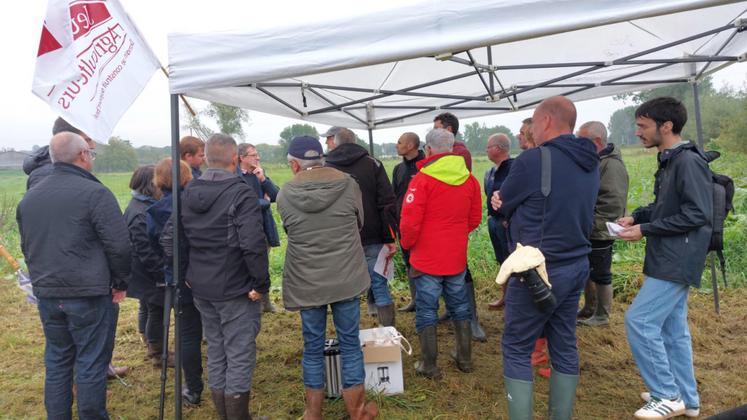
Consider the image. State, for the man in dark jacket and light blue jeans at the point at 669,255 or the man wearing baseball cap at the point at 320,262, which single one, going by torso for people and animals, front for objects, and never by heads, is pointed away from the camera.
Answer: the man wearing baseball cap

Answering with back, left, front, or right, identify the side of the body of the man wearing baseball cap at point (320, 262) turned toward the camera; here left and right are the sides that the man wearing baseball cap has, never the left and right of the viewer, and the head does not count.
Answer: back

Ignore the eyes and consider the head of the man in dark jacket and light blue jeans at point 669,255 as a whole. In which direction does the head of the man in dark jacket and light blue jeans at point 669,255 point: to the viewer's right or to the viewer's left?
to the viewer's left

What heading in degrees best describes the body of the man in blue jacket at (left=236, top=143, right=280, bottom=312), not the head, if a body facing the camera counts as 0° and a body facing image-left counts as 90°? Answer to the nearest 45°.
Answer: approximately 315°

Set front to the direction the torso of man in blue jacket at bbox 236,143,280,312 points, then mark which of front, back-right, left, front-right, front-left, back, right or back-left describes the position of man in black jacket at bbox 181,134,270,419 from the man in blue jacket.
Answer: front-right

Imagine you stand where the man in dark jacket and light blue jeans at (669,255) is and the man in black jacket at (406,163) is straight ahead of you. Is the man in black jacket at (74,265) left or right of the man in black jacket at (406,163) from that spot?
left

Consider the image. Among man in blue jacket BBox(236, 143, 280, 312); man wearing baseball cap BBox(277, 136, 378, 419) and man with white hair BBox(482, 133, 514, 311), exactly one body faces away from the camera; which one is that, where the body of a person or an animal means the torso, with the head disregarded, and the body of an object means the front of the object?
the man wearing baseball cap

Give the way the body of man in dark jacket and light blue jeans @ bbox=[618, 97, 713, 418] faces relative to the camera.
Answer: to the viewer's left

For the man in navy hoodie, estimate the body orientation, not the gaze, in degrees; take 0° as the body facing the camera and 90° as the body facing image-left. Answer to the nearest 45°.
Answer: approximately 135°

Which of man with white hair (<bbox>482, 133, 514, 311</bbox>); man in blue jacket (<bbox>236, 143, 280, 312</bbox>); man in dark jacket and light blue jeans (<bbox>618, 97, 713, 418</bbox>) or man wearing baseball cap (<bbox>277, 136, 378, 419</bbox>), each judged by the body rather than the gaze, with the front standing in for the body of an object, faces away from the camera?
the man wearing baseball cap

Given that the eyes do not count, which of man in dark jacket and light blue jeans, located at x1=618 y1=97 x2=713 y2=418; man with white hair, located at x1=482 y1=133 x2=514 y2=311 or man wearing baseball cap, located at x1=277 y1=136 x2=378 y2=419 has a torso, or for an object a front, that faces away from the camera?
the man wearing baseball cap

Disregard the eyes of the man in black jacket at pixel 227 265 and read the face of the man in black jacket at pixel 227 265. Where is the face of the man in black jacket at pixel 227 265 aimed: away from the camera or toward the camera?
away from the camera

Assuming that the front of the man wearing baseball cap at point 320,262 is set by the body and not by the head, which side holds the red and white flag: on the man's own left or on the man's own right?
on the man's own left

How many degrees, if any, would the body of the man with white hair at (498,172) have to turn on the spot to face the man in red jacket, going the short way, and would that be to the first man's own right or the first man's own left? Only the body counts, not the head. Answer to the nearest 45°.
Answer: approximately 45° to the first man's own left

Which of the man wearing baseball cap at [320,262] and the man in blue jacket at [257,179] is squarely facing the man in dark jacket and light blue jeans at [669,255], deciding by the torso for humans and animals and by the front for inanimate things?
the man in blue jacket at [257,179]

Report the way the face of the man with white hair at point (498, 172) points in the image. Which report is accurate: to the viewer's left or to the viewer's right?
to the viewer's left

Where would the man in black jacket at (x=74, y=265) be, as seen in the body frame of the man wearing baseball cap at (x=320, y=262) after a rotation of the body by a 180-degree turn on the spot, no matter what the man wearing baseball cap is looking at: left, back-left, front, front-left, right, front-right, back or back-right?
right
